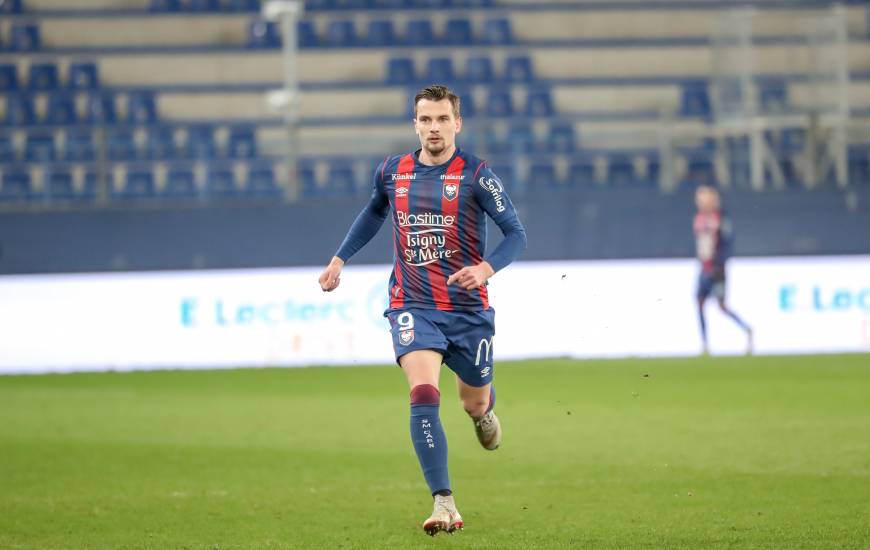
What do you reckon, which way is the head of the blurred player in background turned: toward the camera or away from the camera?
toward the camera

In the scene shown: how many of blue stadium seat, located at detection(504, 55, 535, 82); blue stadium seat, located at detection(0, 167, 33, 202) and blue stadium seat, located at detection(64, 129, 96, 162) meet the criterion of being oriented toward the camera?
3

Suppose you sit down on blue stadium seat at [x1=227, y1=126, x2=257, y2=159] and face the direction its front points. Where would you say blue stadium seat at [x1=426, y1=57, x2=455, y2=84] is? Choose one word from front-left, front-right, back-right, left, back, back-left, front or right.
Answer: back-left

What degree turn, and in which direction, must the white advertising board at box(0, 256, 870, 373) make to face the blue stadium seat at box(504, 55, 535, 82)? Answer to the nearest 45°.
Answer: approximately 180°

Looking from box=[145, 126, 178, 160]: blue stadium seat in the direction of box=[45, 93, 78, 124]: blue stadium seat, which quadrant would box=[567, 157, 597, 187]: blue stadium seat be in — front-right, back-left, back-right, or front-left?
back-right

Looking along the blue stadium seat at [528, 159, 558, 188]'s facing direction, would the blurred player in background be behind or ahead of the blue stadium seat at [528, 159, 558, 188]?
ahead

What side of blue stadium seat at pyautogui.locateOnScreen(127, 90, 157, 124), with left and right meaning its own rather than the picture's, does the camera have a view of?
front

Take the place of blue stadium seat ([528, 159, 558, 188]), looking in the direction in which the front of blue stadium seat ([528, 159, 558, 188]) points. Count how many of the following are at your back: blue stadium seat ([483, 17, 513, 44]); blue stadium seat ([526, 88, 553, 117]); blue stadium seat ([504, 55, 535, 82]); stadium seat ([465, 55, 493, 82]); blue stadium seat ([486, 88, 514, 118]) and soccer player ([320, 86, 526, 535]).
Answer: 5

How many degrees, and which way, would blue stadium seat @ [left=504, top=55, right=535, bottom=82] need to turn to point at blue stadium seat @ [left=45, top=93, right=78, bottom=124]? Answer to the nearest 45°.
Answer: approximately 90° to its right

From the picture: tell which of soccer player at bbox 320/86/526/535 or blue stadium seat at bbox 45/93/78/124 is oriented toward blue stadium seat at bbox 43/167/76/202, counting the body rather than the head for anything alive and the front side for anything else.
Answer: blue stadium seat at bbox 45/93/78/124

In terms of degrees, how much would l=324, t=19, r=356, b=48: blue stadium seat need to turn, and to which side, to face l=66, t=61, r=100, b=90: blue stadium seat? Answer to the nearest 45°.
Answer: approximately 90° to its right

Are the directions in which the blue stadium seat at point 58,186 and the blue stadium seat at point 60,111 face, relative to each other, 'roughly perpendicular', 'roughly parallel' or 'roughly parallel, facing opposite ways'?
roughly parallel

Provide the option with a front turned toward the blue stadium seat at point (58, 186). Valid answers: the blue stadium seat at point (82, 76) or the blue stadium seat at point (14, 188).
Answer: the blue stadium seat at point (82, 76)

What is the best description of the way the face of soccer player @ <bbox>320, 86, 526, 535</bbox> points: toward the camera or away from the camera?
toward the camera

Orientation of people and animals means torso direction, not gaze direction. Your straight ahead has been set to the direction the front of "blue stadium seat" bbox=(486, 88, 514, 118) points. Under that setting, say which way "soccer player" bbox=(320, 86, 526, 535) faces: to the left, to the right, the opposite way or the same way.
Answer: the same way

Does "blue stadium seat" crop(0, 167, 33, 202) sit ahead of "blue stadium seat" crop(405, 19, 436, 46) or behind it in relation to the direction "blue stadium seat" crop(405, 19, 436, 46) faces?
ahead

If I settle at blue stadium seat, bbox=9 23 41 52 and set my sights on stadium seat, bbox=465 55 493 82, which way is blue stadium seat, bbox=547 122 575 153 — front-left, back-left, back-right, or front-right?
front-right

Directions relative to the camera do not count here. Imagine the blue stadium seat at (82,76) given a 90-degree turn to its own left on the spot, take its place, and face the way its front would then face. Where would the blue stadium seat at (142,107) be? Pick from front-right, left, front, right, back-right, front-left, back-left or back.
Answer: front-right

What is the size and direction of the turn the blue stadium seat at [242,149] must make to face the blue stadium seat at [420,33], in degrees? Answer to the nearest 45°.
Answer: approximately 135° to its left

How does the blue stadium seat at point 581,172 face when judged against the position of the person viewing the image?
facing the viewer

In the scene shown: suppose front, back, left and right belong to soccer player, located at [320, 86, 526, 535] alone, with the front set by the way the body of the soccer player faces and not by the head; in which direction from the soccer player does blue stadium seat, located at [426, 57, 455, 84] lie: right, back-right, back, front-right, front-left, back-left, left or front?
back

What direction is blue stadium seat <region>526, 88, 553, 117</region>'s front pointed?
toward the camera
